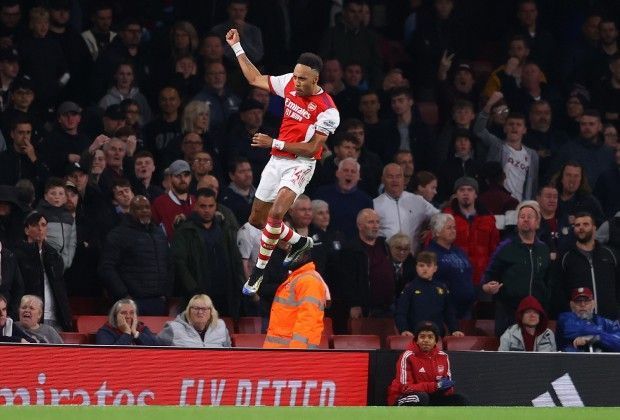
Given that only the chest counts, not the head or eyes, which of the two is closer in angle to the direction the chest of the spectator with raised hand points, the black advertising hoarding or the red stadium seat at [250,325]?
the black advertising hoarding

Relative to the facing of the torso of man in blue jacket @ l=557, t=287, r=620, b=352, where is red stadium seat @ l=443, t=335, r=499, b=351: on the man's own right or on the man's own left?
on the man's own right

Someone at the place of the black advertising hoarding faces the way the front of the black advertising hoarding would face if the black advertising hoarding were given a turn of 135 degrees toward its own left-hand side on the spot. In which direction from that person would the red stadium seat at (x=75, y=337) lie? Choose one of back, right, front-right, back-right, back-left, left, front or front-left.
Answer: back-left

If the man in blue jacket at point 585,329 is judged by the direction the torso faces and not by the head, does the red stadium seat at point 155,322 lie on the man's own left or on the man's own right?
on the man's own right

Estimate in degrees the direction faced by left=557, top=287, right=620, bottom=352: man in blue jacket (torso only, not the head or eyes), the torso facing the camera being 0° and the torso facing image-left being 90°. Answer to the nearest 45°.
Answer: approximately 0°

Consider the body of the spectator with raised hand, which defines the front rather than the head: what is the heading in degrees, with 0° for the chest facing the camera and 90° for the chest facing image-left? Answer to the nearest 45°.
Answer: approximately 0°

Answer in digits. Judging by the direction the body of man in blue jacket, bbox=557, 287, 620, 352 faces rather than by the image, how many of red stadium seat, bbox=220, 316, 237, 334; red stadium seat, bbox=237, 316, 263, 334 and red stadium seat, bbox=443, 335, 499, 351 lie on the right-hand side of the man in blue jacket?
3
